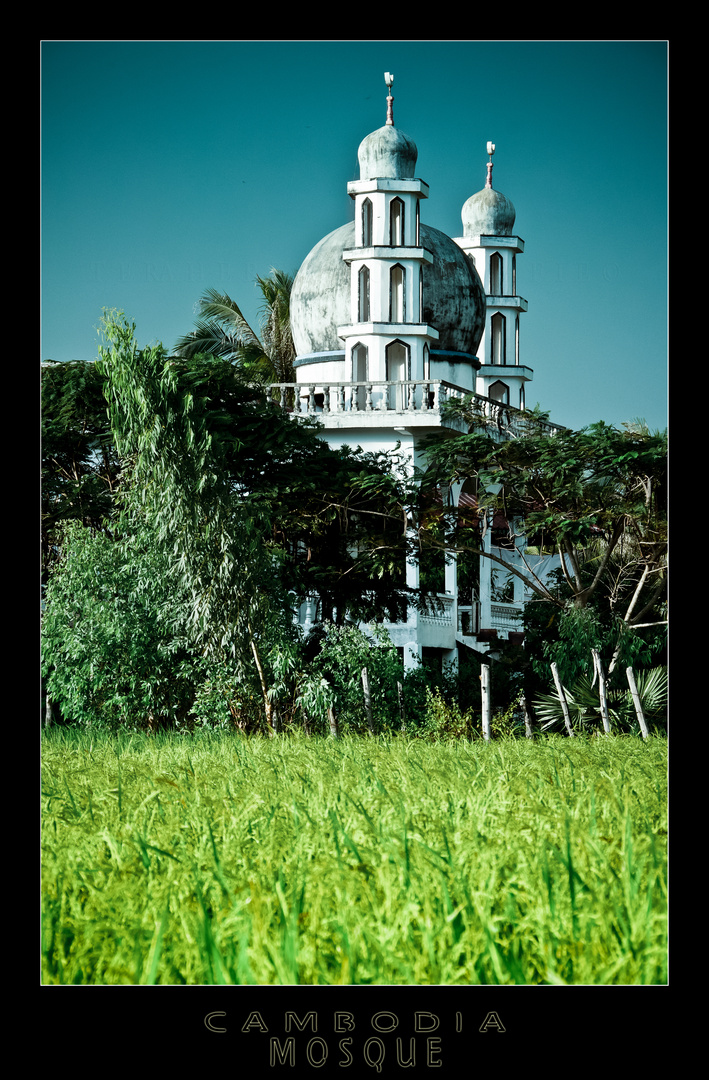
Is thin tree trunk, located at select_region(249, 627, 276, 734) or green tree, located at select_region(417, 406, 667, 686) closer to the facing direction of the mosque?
the green tree

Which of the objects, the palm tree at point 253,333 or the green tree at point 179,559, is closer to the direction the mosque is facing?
the green tree

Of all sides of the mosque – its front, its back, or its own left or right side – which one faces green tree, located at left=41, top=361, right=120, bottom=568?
right

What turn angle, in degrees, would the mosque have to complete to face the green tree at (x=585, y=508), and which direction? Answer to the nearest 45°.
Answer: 0° — it already faces it

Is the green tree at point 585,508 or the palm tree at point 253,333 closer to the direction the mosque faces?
the green tree

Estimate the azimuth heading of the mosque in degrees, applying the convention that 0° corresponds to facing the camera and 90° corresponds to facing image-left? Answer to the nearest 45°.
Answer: approximately 315°

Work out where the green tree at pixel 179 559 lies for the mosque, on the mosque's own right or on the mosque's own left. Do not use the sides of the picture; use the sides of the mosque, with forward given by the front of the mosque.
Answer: on the mosque's own right

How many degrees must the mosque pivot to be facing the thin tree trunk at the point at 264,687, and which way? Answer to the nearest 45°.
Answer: approximately 45° to its right
